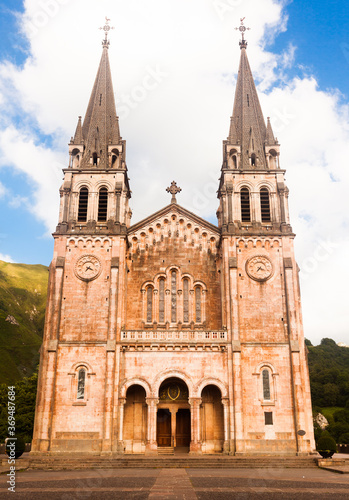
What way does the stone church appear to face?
toward the camera
